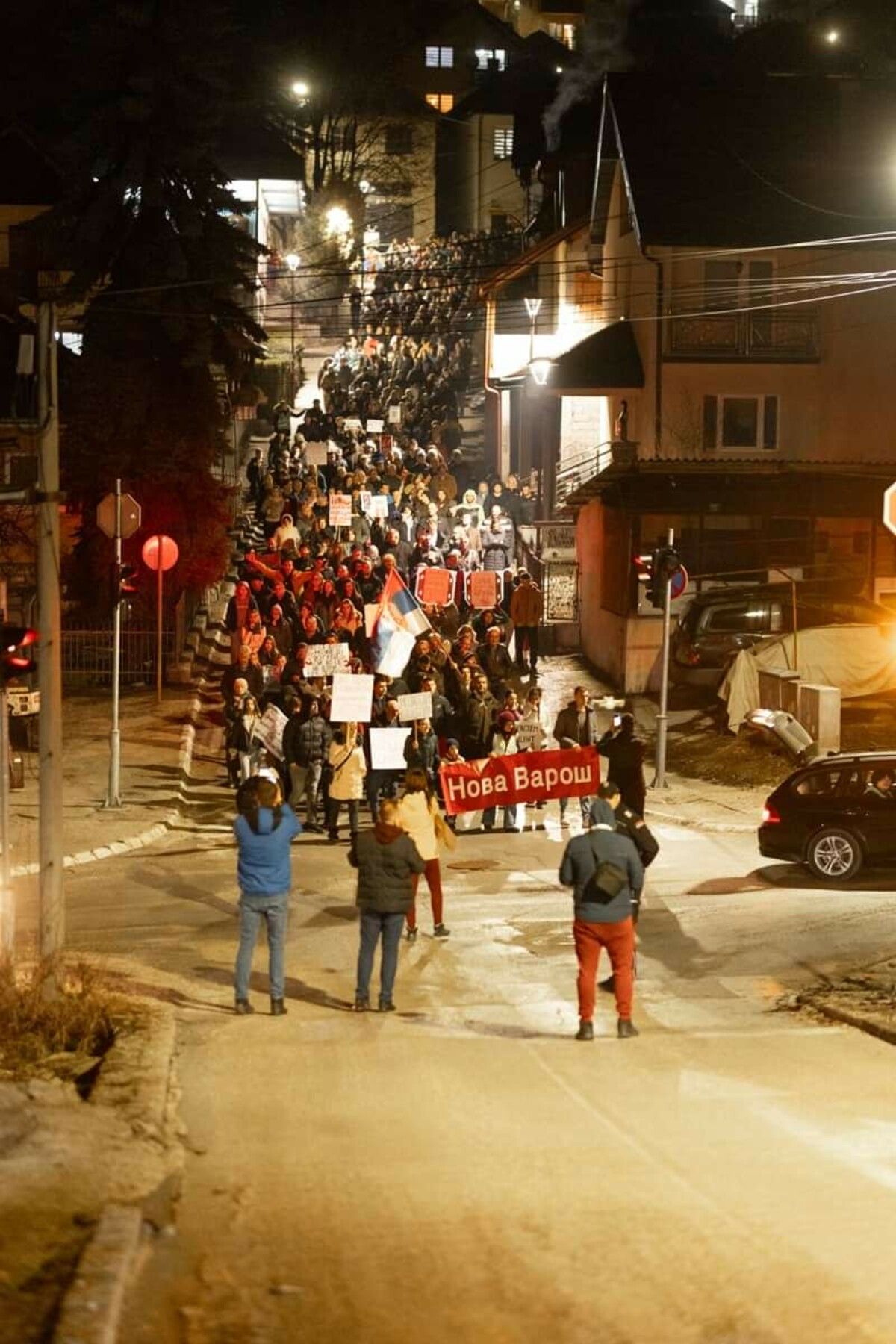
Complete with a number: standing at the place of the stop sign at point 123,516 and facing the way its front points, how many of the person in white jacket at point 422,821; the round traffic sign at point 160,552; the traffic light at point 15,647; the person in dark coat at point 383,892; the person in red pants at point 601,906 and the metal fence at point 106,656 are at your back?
4

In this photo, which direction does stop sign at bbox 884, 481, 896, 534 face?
toward the camera

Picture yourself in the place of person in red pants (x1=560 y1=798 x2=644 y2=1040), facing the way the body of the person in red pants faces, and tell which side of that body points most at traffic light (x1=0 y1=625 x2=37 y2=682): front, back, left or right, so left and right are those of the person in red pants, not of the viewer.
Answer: left

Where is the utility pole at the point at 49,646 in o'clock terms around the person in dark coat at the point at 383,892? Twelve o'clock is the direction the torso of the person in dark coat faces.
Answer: The utility pole is roughly at 9 o'clock from the person in dark coat.

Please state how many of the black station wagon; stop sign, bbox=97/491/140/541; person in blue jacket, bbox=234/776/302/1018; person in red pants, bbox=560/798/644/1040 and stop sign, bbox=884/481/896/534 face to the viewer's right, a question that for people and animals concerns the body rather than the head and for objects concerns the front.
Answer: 1

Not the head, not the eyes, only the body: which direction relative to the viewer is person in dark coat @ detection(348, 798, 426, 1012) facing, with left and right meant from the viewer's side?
facing away from the viewer

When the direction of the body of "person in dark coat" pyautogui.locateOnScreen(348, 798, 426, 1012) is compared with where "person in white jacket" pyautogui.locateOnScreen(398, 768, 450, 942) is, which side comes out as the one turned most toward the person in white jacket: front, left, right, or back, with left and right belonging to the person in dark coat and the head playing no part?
front

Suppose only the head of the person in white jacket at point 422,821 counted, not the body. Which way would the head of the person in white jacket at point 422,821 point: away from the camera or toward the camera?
away from the camera

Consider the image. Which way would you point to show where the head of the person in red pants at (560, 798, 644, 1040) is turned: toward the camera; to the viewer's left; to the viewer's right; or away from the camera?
away from the camera

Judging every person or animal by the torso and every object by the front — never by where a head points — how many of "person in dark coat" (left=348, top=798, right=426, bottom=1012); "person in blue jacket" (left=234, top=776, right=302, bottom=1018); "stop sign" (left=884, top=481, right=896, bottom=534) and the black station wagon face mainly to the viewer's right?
1

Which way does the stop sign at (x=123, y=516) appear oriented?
away from the camera

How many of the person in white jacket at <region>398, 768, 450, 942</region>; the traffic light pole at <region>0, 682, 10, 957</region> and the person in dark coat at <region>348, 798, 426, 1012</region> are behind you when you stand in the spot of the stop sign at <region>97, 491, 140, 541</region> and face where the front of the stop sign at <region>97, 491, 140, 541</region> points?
3

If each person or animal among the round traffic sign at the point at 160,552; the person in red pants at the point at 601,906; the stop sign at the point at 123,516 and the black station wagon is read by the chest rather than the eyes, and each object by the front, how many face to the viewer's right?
1

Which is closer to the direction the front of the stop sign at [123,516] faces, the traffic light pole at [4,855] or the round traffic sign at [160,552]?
the round traffic sign

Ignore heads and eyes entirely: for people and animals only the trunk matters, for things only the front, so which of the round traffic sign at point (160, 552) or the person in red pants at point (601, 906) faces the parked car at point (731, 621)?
the person in red pants
